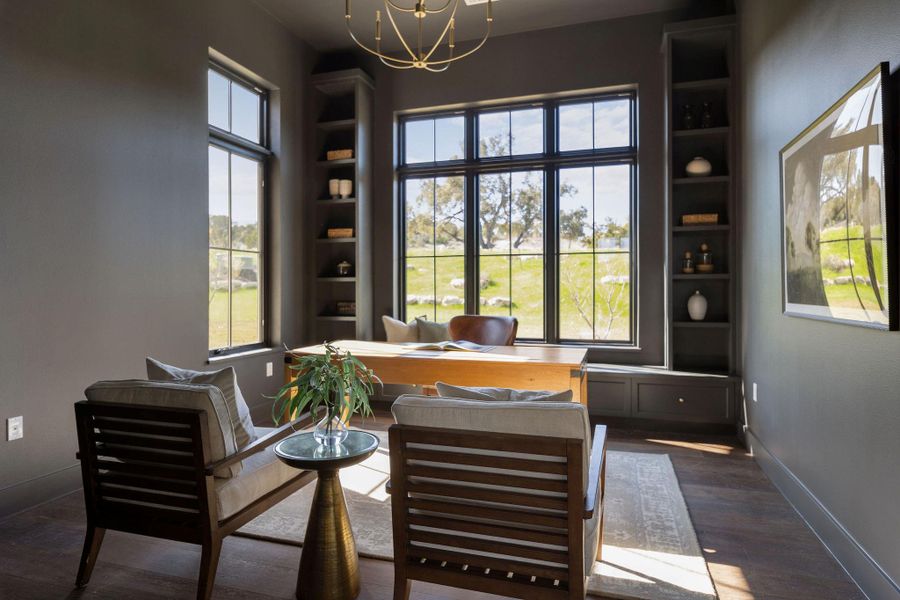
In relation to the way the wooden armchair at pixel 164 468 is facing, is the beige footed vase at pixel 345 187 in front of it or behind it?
in front

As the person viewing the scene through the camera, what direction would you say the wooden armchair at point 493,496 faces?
facing away from the viewer

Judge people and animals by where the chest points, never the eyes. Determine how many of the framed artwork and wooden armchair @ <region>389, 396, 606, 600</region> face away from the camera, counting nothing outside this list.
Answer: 1

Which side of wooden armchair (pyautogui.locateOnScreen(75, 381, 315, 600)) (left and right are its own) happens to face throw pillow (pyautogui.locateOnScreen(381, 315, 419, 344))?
front

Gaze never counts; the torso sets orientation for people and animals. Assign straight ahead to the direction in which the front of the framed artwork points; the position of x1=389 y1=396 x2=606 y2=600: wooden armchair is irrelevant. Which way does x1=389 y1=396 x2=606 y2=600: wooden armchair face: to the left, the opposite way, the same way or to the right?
to the right

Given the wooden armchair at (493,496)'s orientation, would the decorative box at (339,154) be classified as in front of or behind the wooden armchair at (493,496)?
in front

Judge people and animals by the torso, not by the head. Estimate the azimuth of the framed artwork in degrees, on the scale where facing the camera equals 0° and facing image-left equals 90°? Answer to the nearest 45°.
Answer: approximately 45°

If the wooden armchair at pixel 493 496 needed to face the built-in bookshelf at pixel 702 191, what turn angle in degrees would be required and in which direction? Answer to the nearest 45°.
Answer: approximately 45° to its right

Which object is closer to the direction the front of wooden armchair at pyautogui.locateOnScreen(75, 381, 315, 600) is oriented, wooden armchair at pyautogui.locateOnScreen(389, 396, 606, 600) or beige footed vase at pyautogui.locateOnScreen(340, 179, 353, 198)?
the beige footed vase

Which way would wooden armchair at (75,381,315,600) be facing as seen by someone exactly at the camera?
facing away from the viewer and to the right of the viewer

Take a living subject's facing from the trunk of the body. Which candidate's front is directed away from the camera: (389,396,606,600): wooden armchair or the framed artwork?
the wooden armchair

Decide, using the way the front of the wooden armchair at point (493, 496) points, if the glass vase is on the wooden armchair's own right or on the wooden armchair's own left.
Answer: on the wooden armchair's own left

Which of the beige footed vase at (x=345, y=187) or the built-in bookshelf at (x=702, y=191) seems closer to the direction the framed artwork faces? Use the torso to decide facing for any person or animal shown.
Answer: the beige footed vase
